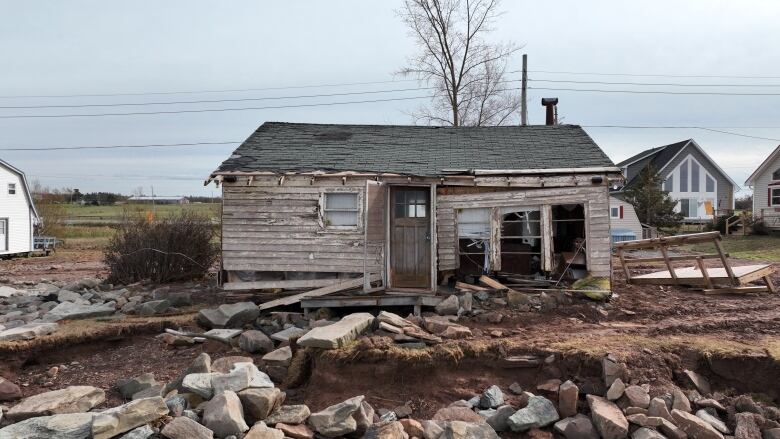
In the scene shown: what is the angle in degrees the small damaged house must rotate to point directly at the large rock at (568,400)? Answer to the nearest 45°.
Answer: approximately 45° to its left

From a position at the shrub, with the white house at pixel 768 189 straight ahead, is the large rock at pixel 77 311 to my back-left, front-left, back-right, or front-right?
back-right

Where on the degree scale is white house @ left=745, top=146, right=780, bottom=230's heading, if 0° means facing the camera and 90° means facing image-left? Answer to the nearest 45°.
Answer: approximately 0°

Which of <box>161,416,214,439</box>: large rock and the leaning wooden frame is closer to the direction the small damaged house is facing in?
the large rock

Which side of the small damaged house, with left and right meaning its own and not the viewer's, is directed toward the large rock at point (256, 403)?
front

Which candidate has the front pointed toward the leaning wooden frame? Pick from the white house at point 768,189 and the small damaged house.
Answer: the white house

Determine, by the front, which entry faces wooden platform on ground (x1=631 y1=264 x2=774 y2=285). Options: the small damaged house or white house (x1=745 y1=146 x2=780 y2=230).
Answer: the white house

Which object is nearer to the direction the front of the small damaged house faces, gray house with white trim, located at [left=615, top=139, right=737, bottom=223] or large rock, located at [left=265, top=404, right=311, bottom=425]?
the large rock

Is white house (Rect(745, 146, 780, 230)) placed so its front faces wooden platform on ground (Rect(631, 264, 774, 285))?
yes

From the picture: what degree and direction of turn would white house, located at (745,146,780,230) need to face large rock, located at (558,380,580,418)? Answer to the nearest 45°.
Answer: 0° — it already faces it

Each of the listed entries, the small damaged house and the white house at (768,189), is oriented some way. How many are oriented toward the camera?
2

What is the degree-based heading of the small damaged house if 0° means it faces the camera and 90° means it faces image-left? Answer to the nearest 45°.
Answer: approximately 0°

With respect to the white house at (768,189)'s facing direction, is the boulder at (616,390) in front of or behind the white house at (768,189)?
in front

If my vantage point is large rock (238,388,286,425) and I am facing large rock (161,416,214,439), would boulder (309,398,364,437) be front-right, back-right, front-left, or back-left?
back-left

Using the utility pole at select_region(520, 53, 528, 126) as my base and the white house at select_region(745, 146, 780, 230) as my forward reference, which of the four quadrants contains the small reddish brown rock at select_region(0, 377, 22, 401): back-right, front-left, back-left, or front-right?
back-right
